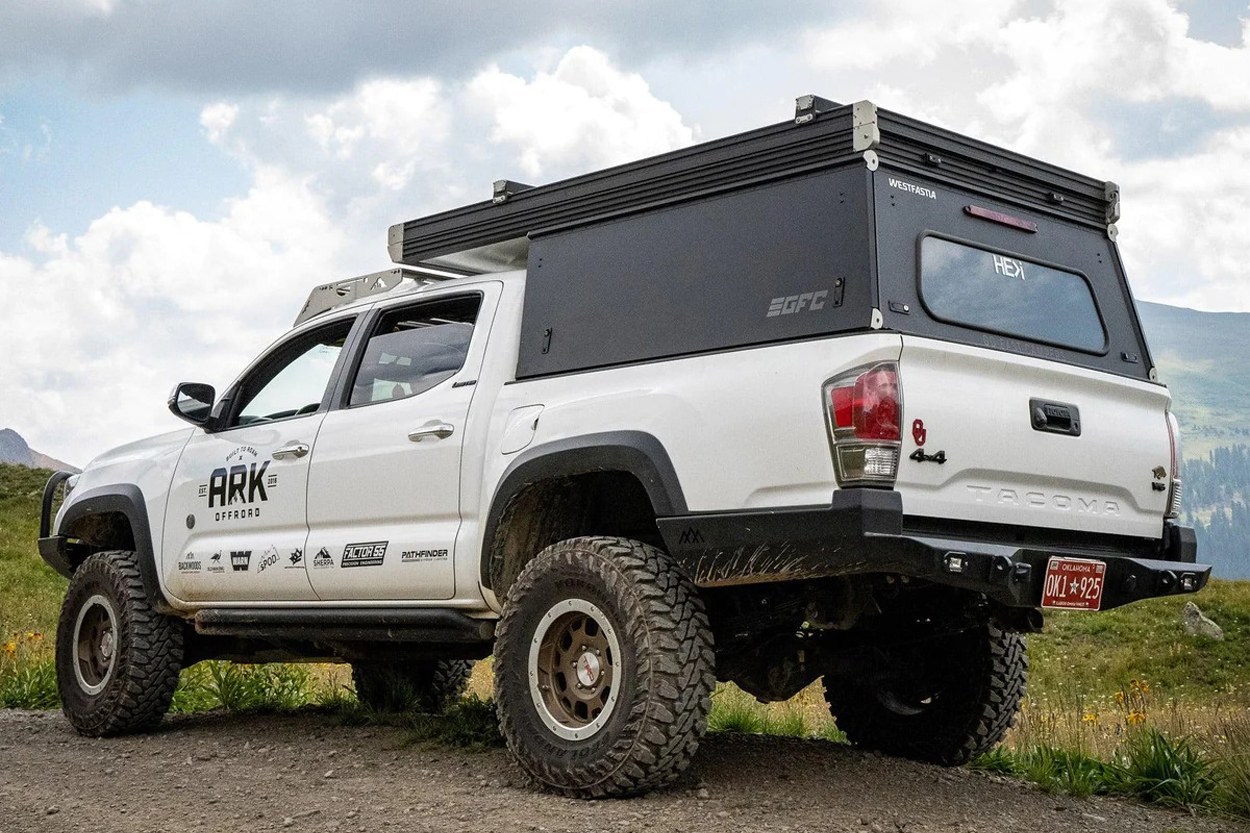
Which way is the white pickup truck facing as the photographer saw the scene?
facing away from the viewer and to the left of the viewer
